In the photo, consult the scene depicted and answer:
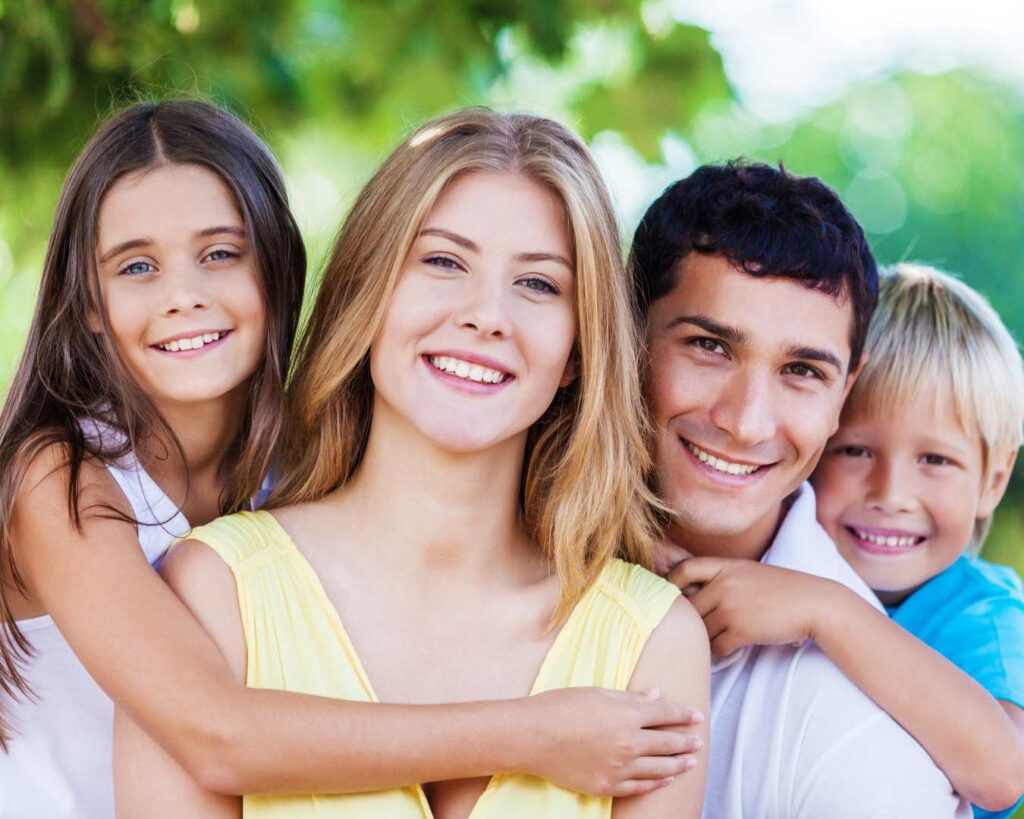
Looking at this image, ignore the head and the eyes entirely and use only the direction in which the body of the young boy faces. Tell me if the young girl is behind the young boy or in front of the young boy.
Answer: in front

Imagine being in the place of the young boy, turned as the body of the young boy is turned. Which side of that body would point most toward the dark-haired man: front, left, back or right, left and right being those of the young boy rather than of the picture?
front

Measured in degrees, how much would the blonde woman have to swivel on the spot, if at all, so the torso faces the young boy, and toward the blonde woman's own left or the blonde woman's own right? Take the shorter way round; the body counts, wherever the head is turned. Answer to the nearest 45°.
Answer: approximately 135° to the blonde woman's own left

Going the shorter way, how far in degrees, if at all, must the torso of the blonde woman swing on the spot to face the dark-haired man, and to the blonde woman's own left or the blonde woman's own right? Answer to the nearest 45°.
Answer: approximately 135° to the blonde woman's own left

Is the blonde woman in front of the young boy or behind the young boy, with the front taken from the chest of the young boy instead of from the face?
in front

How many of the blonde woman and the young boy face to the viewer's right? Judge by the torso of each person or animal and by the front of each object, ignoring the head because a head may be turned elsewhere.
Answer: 0
